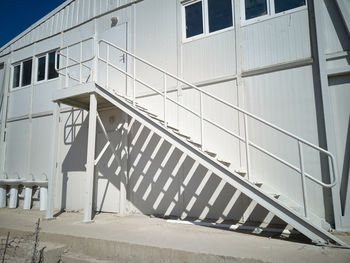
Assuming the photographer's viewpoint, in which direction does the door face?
facing the viewer and to the left of the viewer

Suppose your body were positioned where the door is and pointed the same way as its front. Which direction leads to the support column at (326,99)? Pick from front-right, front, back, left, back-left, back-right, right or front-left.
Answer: left

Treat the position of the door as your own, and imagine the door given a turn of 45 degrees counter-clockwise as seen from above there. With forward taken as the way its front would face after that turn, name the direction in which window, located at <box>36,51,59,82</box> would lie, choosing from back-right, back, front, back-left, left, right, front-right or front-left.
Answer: back-right

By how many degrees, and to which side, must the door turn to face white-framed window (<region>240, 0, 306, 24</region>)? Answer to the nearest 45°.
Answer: approximately 90° to its left
